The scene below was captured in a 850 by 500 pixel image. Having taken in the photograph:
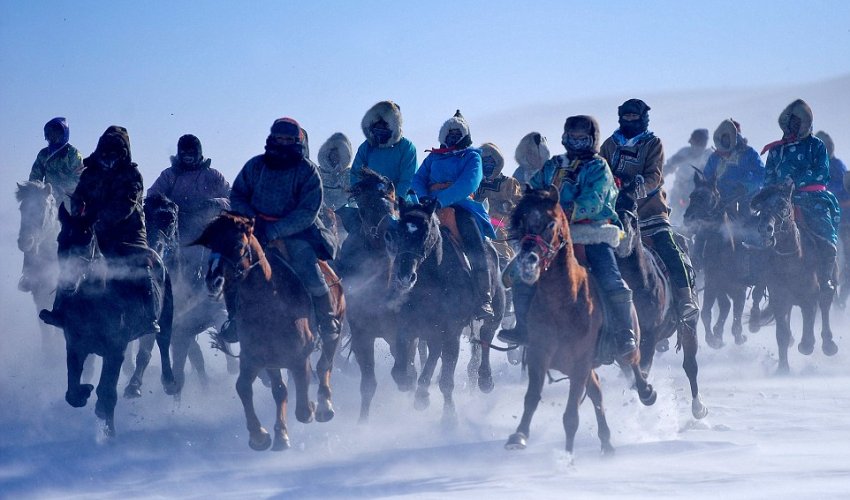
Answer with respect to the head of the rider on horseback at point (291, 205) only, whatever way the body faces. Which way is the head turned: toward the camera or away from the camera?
toward the camera

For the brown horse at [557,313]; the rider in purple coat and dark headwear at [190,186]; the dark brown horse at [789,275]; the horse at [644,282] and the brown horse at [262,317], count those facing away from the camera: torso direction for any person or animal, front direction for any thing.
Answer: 0

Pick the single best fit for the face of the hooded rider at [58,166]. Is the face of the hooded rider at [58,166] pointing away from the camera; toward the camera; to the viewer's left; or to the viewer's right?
toward the camera

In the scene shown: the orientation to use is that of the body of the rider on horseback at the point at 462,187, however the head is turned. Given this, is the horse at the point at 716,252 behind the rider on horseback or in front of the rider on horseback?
behind

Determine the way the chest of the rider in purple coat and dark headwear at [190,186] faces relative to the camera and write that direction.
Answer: toward the camera

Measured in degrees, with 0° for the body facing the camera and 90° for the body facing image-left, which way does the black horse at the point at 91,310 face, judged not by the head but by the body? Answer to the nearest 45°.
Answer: approximately 45°

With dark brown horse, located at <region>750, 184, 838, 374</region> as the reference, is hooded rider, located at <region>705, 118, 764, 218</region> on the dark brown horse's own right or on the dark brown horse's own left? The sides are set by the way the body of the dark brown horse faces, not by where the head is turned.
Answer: on the dark brown horse's own right

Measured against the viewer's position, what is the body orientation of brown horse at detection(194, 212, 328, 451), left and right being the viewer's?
facing the viewer and to the left of the viewer

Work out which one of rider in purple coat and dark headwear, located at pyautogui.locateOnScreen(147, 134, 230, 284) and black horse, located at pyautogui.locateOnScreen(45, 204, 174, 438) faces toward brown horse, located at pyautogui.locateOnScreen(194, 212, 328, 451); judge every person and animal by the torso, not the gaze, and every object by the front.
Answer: the rider in purple coat and dark headwear

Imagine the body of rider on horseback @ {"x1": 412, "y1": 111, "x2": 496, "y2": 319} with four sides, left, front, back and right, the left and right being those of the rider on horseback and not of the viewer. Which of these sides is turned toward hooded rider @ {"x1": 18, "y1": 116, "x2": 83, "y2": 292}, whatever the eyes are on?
right

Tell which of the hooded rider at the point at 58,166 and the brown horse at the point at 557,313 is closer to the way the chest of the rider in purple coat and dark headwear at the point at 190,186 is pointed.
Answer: the brown horse
